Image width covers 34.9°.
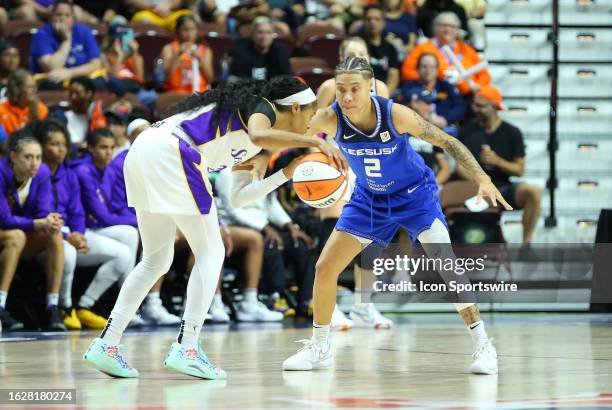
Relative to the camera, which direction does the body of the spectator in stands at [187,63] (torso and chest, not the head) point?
toward the camera

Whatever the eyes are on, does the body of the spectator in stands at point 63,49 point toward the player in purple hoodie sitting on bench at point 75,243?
yes

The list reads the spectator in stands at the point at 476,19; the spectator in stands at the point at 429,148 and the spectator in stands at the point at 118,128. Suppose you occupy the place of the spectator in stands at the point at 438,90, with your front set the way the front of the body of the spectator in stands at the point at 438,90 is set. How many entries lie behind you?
1

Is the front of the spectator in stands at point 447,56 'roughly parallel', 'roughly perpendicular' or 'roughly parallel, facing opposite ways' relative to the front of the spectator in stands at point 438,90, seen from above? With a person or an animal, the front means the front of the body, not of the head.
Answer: roughly parallel

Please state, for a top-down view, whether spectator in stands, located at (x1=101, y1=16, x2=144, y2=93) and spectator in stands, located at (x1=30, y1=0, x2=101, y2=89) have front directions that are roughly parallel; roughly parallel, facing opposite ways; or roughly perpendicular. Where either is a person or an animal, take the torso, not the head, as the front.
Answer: roughly parallel

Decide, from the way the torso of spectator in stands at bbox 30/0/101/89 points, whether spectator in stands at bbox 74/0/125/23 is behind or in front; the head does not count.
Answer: behind

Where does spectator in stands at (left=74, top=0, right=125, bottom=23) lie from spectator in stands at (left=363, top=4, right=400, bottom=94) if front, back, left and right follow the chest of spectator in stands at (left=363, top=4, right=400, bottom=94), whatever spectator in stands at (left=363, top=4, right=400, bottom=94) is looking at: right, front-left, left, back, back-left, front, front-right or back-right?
right

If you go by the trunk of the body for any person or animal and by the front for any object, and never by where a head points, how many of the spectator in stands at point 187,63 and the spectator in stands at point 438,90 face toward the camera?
2

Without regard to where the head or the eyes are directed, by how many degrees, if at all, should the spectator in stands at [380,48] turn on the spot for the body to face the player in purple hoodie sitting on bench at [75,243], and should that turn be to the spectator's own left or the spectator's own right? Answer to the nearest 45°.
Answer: approximately 45° to the spectator's own right

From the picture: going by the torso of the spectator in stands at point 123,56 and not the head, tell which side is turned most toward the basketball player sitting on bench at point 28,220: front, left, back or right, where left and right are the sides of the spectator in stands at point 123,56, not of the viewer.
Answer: front

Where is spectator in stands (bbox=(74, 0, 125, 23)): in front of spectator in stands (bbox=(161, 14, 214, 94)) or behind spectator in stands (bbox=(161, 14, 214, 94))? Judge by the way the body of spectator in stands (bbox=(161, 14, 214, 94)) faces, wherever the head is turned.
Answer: behind

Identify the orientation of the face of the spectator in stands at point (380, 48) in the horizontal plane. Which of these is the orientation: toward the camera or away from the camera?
toward the camera

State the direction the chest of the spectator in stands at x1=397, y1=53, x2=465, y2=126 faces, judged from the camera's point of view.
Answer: toward the camera

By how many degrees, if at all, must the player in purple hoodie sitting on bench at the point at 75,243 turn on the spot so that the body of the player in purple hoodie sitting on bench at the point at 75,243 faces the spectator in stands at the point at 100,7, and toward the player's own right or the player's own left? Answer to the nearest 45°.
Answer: approximately 135° to the player's own left

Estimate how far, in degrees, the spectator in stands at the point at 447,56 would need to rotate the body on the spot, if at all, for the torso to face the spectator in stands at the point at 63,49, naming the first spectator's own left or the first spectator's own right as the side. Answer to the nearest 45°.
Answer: approximately 45° to the first spectator's own right

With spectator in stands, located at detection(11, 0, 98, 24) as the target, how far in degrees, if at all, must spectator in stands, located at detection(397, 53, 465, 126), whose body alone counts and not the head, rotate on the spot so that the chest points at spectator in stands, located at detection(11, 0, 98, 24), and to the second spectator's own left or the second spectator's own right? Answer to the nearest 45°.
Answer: approximately 90° to the second spectator's own right

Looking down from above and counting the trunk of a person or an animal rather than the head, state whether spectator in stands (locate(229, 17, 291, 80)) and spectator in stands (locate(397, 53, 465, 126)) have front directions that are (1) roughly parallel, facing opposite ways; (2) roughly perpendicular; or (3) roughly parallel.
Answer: roughly parallel

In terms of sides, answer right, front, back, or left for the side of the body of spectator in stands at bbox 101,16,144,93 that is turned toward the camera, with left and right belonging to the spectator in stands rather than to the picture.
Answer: front

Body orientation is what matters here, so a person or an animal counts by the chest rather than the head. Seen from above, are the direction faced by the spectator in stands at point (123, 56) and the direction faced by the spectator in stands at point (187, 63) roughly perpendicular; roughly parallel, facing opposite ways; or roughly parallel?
roughly parallel
